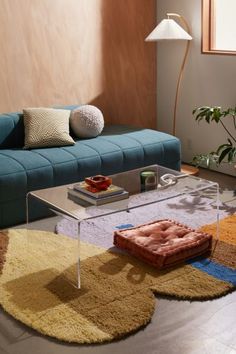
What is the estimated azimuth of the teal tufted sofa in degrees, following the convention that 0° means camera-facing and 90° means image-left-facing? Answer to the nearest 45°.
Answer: approximately 315°

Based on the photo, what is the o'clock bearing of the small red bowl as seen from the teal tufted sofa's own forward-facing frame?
The small red bowl is roughly at 1 o'clock from the teal tufted sofa.

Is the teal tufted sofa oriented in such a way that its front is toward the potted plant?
no

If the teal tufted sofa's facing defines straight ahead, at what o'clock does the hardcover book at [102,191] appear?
The hardcover book is roughly at 1 o'clock from the teal tufted sofa.

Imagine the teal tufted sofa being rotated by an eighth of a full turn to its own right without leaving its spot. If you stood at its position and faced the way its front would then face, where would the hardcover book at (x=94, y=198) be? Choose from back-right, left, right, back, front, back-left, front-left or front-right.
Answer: front

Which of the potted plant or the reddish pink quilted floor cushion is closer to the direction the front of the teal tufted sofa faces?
the reddish pink quilted floor cushion
